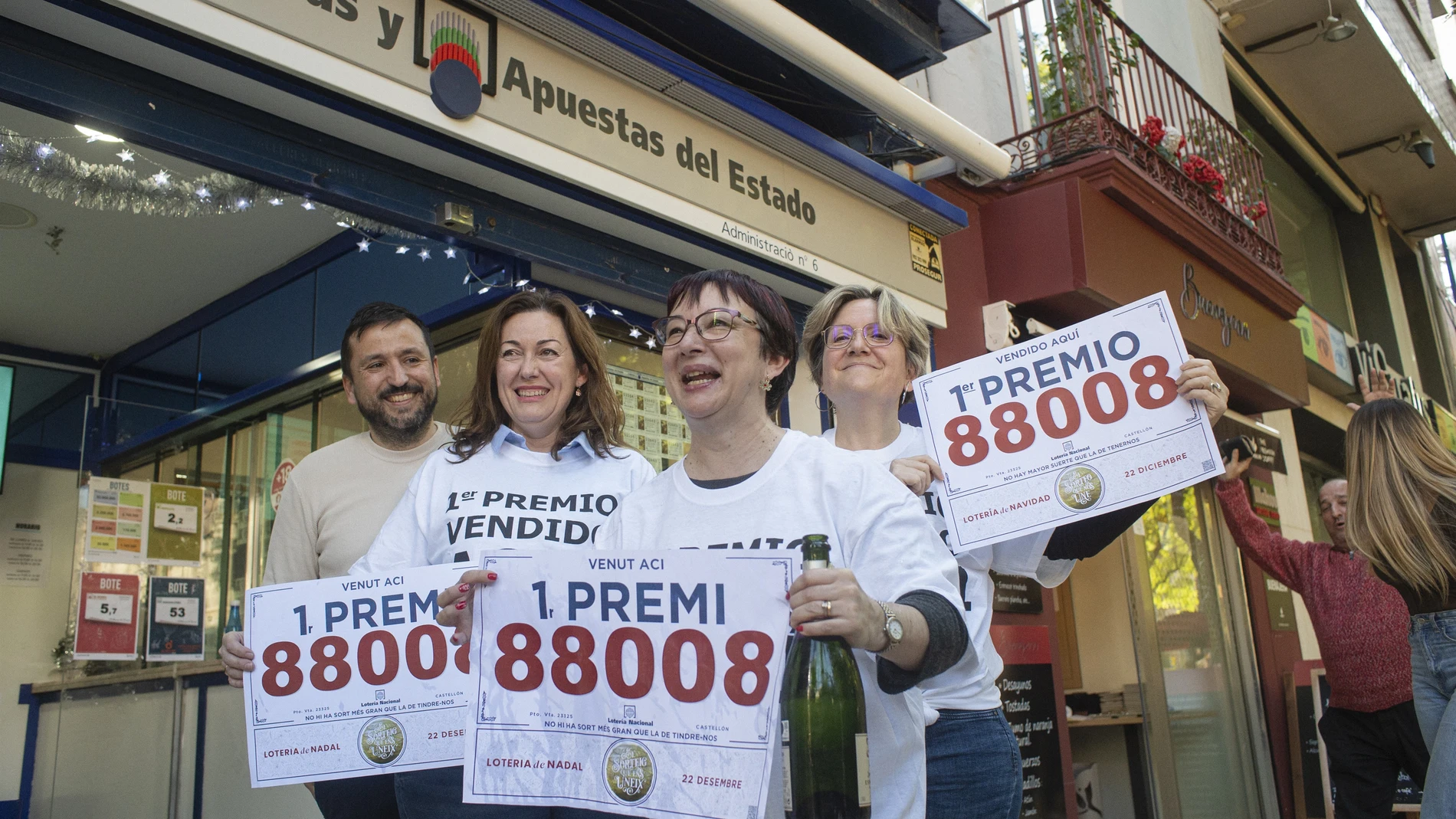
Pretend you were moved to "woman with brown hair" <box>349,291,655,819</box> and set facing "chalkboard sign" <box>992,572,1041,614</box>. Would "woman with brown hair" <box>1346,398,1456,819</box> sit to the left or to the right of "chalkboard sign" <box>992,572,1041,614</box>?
right

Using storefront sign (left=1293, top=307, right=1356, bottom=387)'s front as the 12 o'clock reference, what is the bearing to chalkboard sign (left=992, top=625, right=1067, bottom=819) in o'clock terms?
The chalkboard sign is roughly at 2 o'clock from the storefront sign.

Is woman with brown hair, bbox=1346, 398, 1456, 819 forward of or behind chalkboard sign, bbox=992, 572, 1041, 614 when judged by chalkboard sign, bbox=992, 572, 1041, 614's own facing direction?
forward

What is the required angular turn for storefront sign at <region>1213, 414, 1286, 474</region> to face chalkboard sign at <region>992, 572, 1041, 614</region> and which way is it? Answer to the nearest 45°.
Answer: approximately 45° to its right

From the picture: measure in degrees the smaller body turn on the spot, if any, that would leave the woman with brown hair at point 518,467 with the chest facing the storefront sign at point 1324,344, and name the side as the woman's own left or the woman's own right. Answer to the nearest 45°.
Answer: approximately 135° to the woman's own left

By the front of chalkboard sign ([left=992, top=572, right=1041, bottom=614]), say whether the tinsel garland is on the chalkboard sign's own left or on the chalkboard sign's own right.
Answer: on the chalkboard sign's own right

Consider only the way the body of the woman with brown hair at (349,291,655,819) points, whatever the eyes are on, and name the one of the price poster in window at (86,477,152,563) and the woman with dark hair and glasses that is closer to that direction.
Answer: the woman with dark hair and glasses

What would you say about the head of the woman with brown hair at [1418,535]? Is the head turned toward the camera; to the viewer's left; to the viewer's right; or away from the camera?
away from the camera

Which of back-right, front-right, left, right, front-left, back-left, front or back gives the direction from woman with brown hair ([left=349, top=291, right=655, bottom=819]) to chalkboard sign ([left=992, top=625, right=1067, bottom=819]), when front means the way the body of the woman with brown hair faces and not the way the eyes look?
back-left

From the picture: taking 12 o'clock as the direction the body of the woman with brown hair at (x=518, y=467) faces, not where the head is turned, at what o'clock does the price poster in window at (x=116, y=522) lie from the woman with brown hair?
The price poster in window is roughly at 5 o'clock from the woman with brown hair.

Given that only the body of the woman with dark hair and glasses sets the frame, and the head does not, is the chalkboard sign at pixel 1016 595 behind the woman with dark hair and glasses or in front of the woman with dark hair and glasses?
behind
